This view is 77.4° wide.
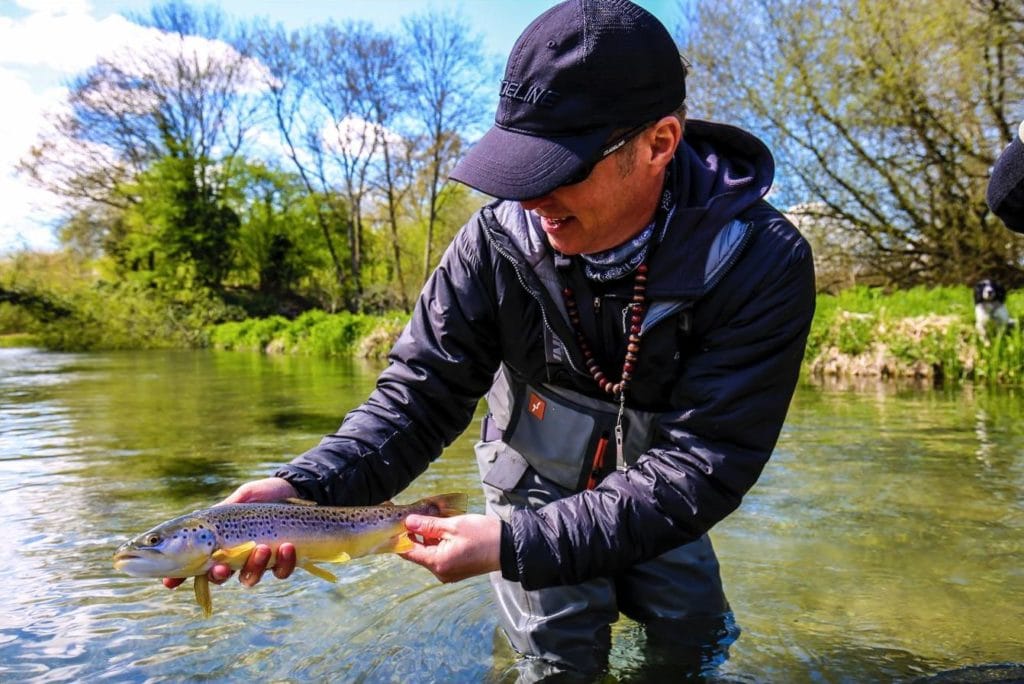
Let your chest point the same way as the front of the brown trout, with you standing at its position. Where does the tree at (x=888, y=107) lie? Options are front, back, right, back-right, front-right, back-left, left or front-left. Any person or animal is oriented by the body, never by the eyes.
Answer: back-right

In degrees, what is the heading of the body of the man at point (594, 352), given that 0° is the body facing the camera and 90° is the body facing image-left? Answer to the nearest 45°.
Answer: approximately 45°

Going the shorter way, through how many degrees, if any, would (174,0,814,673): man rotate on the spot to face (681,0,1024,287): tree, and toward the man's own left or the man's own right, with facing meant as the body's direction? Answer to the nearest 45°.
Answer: approximately 180°

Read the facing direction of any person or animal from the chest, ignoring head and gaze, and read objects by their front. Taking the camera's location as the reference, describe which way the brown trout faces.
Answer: facing to the left of the viewer
